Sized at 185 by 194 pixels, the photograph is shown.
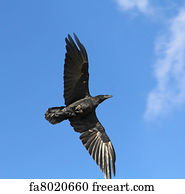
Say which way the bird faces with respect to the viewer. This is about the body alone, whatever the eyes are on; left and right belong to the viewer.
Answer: facing to the right of the viewer
